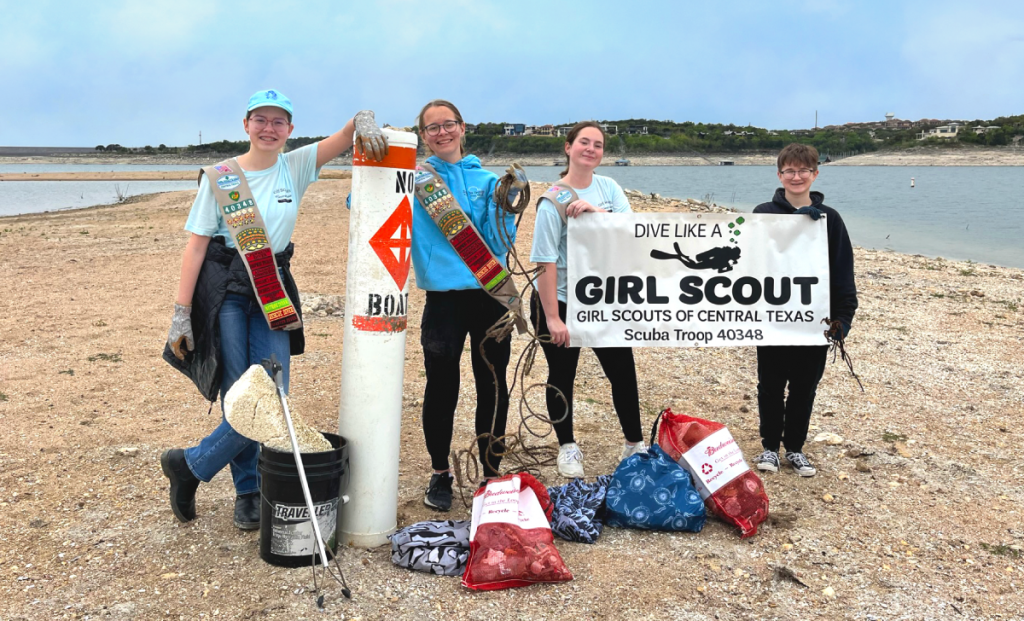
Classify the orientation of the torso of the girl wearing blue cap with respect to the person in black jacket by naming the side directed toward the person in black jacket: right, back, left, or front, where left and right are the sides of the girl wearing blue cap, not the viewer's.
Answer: left

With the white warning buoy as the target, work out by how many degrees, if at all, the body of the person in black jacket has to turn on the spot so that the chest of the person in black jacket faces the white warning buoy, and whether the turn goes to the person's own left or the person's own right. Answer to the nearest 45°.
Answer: approximately 45° to the person's own right

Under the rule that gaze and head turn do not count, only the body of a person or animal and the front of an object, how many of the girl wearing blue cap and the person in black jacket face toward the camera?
2

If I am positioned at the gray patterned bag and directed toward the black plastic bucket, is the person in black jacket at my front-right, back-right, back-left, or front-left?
back-right

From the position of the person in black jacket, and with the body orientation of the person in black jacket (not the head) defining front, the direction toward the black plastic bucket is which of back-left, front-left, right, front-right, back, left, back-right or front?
front-right

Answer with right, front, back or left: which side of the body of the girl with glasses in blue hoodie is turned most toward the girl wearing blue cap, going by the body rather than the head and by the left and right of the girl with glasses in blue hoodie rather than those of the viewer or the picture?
right

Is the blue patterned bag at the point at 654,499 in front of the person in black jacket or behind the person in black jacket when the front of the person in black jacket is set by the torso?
in front
